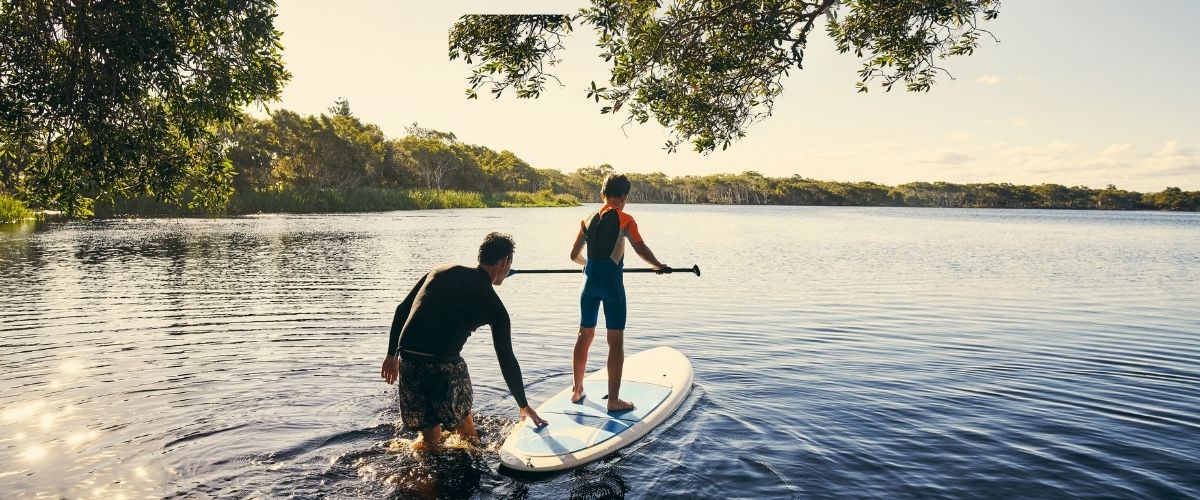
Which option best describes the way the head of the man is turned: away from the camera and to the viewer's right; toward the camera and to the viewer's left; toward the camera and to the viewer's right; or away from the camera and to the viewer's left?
away from the camera and to the viewer's right

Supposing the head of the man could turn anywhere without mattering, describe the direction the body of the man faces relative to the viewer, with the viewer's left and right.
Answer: facing away from the viewer and to the right of the viewer

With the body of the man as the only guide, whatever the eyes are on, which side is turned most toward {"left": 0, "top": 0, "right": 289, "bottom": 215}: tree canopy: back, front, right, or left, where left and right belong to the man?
left
